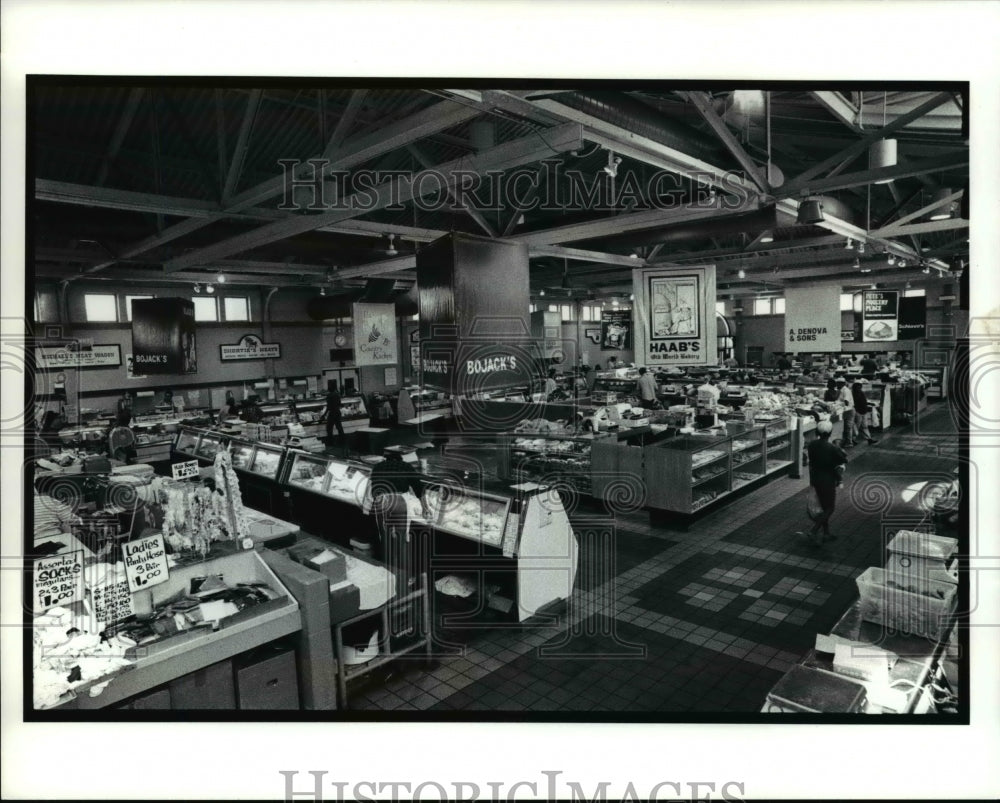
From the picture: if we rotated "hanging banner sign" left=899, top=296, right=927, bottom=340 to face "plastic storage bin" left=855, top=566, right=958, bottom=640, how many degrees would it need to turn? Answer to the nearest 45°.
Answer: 0° — it already faces it

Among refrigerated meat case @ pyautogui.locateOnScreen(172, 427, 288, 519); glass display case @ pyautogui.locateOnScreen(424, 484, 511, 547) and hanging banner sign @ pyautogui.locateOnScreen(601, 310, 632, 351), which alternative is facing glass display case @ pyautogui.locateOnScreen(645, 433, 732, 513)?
the hanging banner sign

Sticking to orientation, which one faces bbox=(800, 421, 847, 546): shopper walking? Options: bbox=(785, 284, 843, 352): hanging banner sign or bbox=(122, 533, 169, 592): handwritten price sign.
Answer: the hanging banner sign

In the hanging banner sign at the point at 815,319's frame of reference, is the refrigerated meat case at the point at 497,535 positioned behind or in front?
in front

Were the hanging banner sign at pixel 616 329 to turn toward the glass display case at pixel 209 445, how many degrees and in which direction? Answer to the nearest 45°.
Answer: approximately 45° to its right

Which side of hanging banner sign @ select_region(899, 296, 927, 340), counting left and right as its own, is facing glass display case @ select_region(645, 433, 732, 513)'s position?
front
